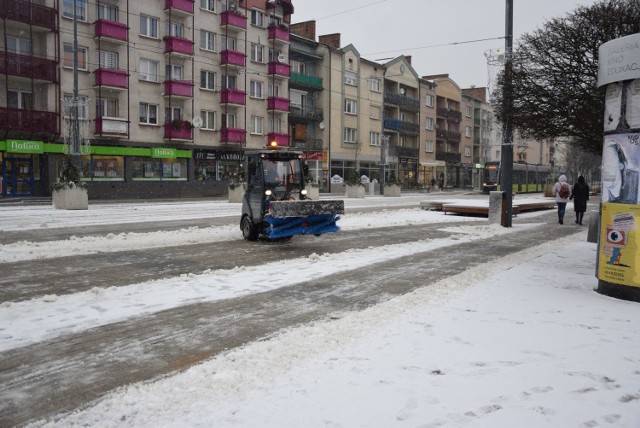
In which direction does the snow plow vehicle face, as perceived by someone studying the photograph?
facing the viewer and to the right of the viewer

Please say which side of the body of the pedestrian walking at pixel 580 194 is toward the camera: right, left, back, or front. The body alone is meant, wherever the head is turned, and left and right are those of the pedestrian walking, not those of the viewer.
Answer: back

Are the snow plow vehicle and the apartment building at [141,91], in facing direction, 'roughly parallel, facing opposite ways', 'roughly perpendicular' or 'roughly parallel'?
roughly parallel

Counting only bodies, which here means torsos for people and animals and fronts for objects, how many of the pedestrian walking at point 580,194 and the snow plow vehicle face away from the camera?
1

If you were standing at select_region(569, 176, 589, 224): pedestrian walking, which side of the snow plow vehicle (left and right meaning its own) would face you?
left

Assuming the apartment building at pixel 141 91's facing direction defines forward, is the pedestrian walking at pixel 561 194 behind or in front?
in front

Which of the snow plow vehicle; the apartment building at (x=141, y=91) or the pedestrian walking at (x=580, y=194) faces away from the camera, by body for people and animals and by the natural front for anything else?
the pedestrian walking

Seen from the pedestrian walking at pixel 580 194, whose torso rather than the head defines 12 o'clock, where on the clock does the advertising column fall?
The advertising column is roughly at 6 o'clock from the pedestrian walking.

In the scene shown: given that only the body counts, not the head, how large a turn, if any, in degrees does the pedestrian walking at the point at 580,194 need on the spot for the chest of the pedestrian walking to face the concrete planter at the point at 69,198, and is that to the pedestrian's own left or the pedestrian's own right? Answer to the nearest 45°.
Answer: approximately 90° to the pedestrian's own left

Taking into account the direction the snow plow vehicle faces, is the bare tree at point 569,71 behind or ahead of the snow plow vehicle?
ahead

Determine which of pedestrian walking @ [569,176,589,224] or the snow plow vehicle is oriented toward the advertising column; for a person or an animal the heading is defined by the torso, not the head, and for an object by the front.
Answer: the snow plow vehicle
